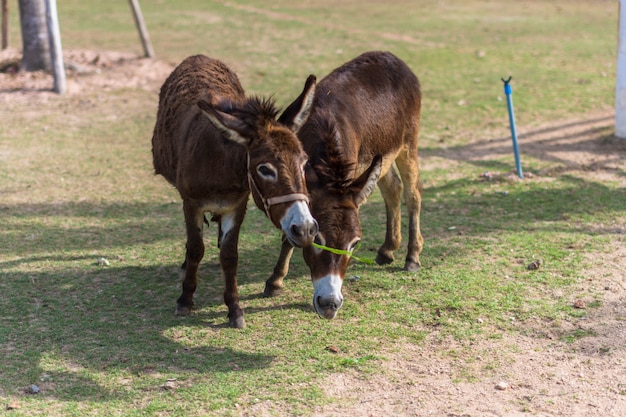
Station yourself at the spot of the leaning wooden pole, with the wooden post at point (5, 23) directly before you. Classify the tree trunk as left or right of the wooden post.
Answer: left

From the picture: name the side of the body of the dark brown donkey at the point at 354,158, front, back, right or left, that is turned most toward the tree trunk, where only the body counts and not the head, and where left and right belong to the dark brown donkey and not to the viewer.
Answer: right

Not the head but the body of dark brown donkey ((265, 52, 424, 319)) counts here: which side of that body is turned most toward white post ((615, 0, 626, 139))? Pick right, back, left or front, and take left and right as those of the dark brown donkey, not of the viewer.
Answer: back

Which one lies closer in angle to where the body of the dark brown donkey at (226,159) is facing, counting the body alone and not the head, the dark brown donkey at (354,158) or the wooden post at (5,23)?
the dark brown donkey

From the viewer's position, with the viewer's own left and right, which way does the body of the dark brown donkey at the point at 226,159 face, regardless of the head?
facing the viewer and to the right of the viewer

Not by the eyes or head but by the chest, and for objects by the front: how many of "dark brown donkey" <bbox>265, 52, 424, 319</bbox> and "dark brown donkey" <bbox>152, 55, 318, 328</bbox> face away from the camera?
0

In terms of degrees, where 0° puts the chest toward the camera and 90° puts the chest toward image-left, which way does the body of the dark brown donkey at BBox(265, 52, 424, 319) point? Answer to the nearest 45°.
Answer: approximately 45°

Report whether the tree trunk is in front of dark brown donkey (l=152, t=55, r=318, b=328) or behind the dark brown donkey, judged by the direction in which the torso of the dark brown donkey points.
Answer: behind

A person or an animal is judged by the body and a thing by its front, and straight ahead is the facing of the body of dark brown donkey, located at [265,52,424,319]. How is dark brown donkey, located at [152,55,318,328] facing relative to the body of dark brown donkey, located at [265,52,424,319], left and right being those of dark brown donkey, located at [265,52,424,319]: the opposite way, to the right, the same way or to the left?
to the left

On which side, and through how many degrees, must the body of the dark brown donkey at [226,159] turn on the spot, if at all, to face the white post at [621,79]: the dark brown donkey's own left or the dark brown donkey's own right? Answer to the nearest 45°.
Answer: approximately 90° to the dark brown donkey's own left
